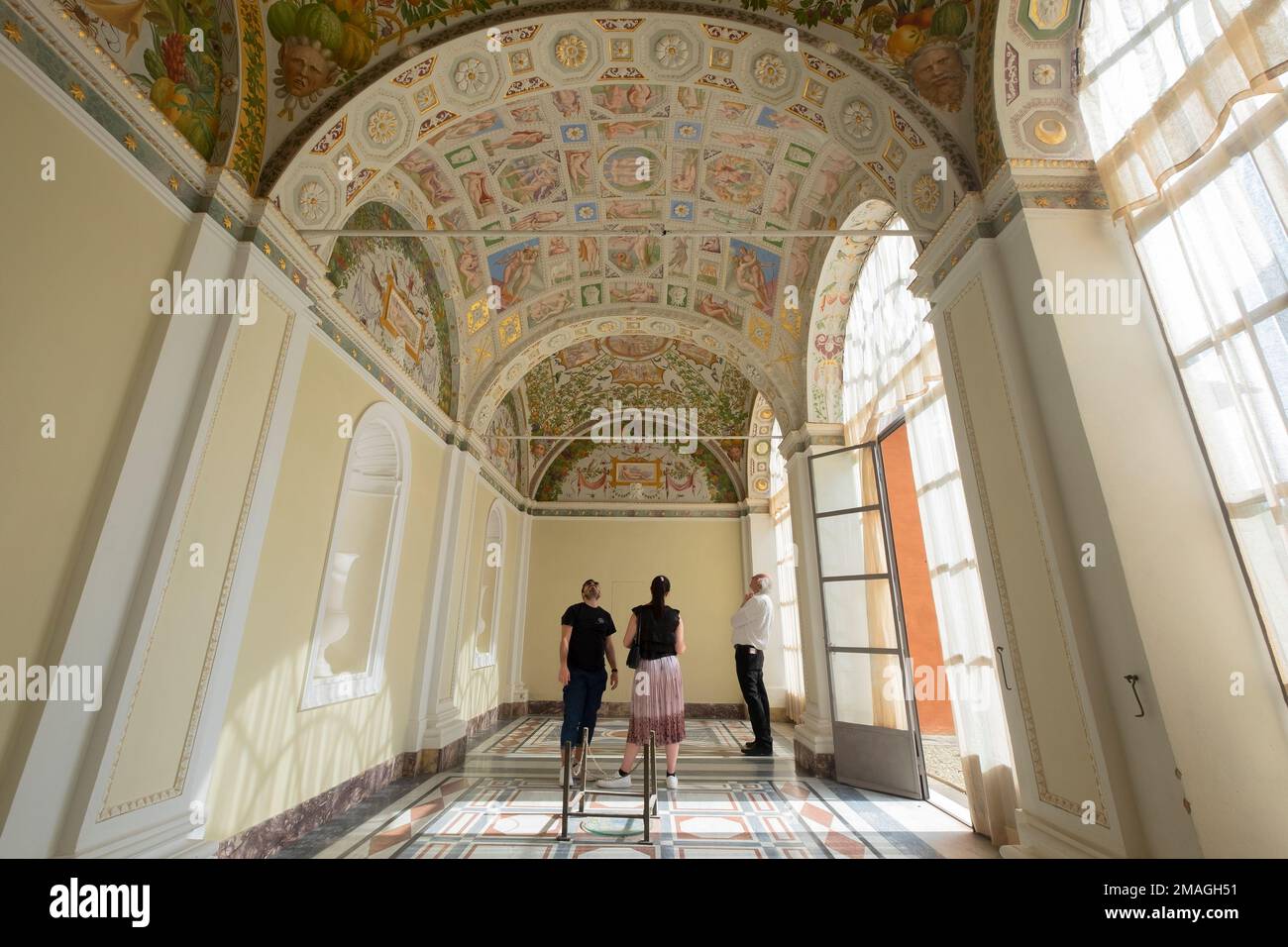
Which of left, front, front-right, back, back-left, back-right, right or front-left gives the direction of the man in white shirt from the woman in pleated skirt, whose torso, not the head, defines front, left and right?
front-right

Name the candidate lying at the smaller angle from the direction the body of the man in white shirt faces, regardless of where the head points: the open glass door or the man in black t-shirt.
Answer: the man in black t-shirt

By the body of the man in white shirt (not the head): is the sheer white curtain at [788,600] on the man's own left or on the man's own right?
on the man's own right

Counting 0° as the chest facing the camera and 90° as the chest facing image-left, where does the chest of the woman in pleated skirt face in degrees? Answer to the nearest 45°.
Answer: approximately 180°

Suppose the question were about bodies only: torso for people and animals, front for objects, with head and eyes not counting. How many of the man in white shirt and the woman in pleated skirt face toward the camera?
0

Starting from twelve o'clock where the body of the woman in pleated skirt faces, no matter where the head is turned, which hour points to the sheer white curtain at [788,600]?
The sheer white curtain is roughly at 1 o'clock from the woman in pleated skirt.

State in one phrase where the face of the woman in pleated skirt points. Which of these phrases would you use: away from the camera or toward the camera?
away from the camera
